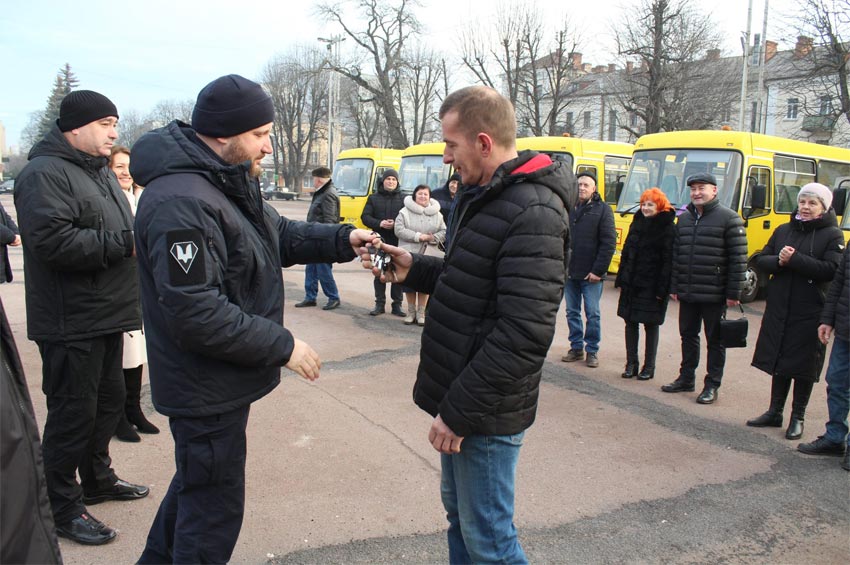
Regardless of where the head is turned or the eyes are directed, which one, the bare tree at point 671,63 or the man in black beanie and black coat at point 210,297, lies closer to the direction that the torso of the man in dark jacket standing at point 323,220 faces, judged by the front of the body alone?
the man in black beanie and black coat

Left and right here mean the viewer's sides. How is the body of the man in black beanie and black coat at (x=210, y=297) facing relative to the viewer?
facing to the right of the viewer

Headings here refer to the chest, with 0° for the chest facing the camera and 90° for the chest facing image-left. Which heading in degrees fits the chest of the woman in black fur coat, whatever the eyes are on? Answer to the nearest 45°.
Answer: approximately 45°

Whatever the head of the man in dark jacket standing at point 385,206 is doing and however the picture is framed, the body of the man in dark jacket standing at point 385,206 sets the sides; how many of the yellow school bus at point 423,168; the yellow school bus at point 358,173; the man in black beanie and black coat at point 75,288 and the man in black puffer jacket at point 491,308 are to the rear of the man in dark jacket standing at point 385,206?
2

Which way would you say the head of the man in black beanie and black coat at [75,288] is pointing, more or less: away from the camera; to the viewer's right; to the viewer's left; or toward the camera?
to the viewer's right

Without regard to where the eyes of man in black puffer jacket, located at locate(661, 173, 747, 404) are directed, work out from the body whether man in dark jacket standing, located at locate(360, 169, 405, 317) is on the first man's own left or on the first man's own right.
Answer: on the first man's own right

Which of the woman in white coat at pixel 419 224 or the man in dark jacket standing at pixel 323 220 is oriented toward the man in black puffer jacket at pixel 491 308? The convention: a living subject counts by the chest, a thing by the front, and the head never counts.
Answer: the woman in white coat

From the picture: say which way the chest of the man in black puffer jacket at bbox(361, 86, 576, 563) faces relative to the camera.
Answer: to the viewer's left

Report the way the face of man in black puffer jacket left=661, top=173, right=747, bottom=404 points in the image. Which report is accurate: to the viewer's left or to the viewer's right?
to the viewer's left
